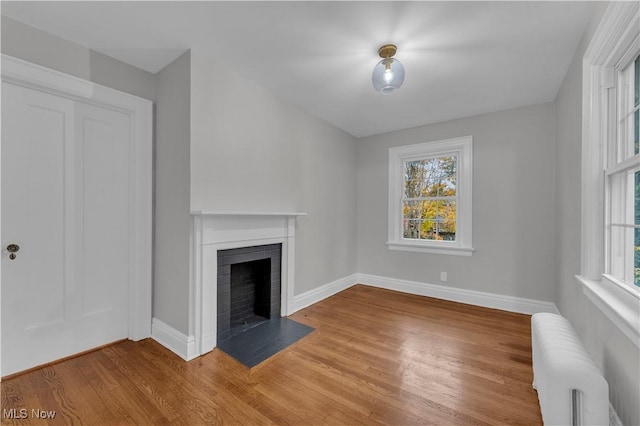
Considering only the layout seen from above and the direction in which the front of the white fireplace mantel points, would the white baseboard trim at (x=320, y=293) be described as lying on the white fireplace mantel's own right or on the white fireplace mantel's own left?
on the white fireplace mantel's own left

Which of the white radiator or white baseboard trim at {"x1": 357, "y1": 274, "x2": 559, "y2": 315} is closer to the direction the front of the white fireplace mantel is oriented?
the white radiator

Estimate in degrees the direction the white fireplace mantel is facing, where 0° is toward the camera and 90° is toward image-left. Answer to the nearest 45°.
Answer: approximately 315°

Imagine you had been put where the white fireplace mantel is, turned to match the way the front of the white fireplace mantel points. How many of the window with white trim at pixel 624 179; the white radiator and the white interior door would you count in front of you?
2

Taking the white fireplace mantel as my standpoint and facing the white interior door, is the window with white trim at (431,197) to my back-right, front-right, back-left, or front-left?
back-right

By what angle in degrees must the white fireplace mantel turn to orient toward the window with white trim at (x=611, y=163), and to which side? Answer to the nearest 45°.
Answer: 0° — it already faces it

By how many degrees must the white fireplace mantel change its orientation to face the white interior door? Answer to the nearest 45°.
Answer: approximately 135° to its right

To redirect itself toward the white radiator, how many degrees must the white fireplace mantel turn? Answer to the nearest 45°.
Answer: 0° — it already faces it

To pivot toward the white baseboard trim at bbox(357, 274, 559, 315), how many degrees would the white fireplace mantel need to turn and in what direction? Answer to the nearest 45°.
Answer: approximately 45° to its left

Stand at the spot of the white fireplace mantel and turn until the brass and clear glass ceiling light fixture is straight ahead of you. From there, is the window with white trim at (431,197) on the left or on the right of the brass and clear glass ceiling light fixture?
left
